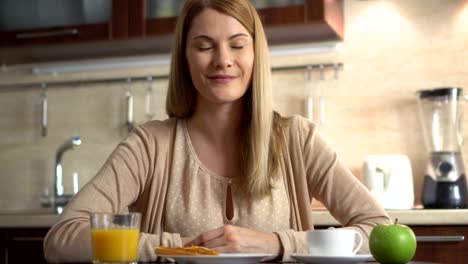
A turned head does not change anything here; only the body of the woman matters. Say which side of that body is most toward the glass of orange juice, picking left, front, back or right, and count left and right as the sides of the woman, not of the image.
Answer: front

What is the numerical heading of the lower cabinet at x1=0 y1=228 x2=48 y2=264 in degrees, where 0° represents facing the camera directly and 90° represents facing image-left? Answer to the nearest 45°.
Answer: approximately 0°

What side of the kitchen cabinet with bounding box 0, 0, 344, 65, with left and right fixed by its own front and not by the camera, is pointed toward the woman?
front

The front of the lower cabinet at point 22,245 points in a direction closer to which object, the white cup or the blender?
the white cup

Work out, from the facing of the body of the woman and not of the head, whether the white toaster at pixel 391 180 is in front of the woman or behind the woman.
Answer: behind

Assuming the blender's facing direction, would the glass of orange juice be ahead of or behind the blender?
ahead

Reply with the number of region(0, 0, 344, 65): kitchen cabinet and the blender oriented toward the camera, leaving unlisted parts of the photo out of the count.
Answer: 2

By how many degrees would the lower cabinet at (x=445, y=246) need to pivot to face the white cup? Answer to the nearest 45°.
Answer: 0° — it already faces it

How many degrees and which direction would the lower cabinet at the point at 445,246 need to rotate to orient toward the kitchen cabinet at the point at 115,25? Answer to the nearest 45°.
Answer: approximately 90° to its right

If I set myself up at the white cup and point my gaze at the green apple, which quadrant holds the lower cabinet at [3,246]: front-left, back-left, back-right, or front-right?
back-left

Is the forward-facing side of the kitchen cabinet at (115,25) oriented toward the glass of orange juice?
yes
